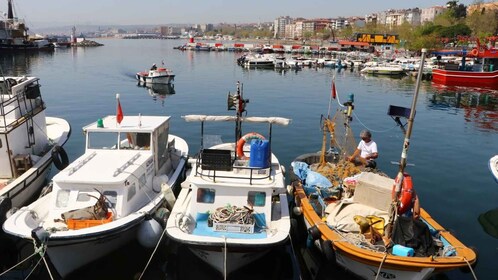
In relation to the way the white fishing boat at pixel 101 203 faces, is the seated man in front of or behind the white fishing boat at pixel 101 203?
behind

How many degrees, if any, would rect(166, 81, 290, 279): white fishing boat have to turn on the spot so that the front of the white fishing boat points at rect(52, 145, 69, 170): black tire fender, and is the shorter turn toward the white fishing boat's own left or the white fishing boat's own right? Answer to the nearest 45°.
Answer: approximately 135° to the white fishing boat's own right

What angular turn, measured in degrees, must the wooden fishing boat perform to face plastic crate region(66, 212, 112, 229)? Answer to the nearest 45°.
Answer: approximately 135° to its right

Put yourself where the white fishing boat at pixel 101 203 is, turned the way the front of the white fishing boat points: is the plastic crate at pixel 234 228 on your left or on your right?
on your left

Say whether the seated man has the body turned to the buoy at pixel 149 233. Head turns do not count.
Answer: yes

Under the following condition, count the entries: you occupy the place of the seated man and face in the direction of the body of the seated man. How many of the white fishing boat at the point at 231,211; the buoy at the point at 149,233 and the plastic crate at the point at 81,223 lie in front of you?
3

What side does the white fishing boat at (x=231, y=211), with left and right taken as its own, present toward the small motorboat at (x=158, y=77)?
back

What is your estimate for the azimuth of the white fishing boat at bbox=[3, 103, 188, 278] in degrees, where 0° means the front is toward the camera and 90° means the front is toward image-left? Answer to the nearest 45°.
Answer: approximately 45°

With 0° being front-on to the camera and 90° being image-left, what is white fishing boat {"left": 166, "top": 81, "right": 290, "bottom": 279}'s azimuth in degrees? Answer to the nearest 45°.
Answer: approximately 0°

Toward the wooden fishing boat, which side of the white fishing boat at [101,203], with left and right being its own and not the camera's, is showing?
left

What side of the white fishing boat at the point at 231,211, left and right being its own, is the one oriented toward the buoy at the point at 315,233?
left

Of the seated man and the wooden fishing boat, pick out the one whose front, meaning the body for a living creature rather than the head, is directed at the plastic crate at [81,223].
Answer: the seated man

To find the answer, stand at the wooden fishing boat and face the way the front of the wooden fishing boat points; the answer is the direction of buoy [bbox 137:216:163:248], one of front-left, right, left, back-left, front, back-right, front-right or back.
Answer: back-right

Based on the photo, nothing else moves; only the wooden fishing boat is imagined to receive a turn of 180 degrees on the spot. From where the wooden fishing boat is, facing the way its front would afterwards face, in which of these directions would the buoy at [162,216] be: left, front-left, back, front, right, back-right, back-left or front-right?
front-left
